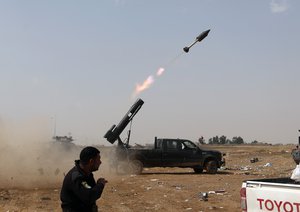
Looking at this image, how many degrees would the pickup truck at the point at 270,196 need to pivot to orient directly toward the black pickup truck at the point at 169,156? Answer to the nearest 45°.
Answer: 0° — it already faces it

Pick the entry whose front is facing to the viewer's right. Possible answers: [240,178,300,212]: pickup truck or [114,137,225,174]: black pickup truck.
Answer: the black pickup truck

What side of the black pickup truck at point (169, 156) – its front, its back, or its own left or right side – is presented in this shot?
right

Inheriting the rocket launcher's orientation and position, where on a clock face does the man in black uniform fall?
The man in black uniform is roughly at 3 o'clock from the rocket launcher.

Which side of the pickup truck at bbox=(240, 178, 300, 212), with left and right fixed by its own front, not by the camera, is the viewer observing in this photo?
back

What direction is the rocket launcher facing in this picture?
to the viewer's right

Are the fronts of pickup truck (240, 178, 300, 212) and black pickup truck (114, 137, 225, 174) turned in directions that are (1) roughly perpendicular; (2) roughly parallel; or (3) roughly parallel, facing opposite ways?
roughly perpendicular

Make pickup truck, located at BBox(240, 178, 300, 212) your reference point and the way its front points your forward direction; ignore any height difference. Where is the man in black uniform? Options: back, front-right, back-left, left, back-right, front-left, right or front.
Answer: back-left

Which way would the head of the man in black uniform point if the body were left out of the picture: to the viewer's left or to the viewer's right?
to the viewer's right

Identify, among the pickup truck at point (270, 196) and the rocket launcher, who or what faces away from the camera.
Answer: the pickup truck
